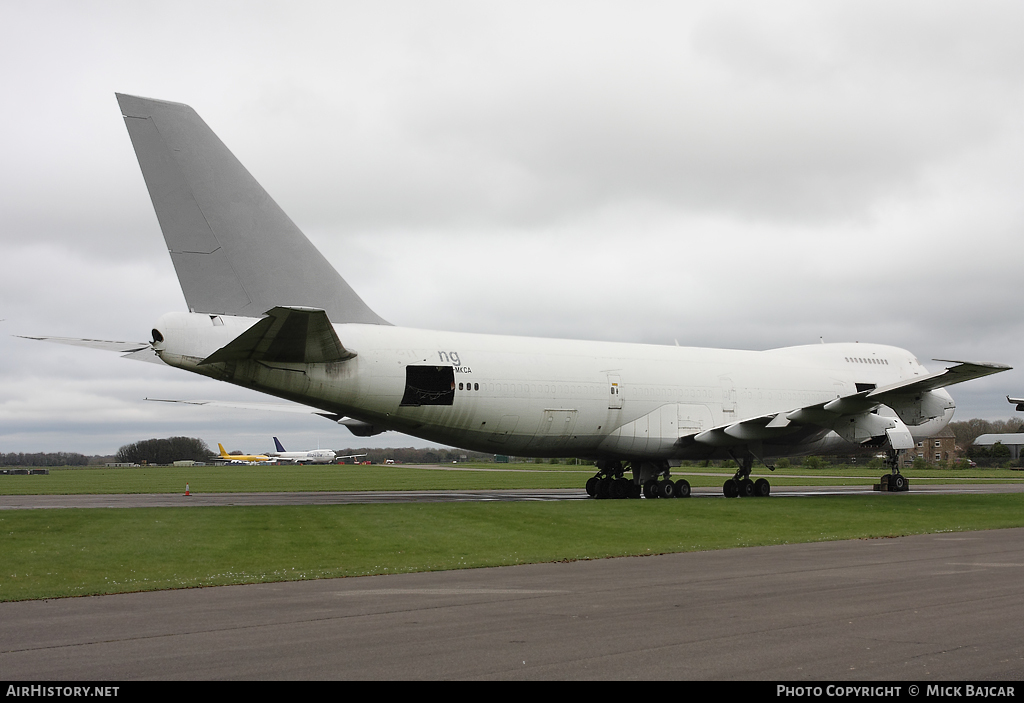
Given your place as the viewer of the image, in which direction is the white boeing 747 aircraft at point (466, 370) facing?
facing away from the viewer and to the right of the viewer
